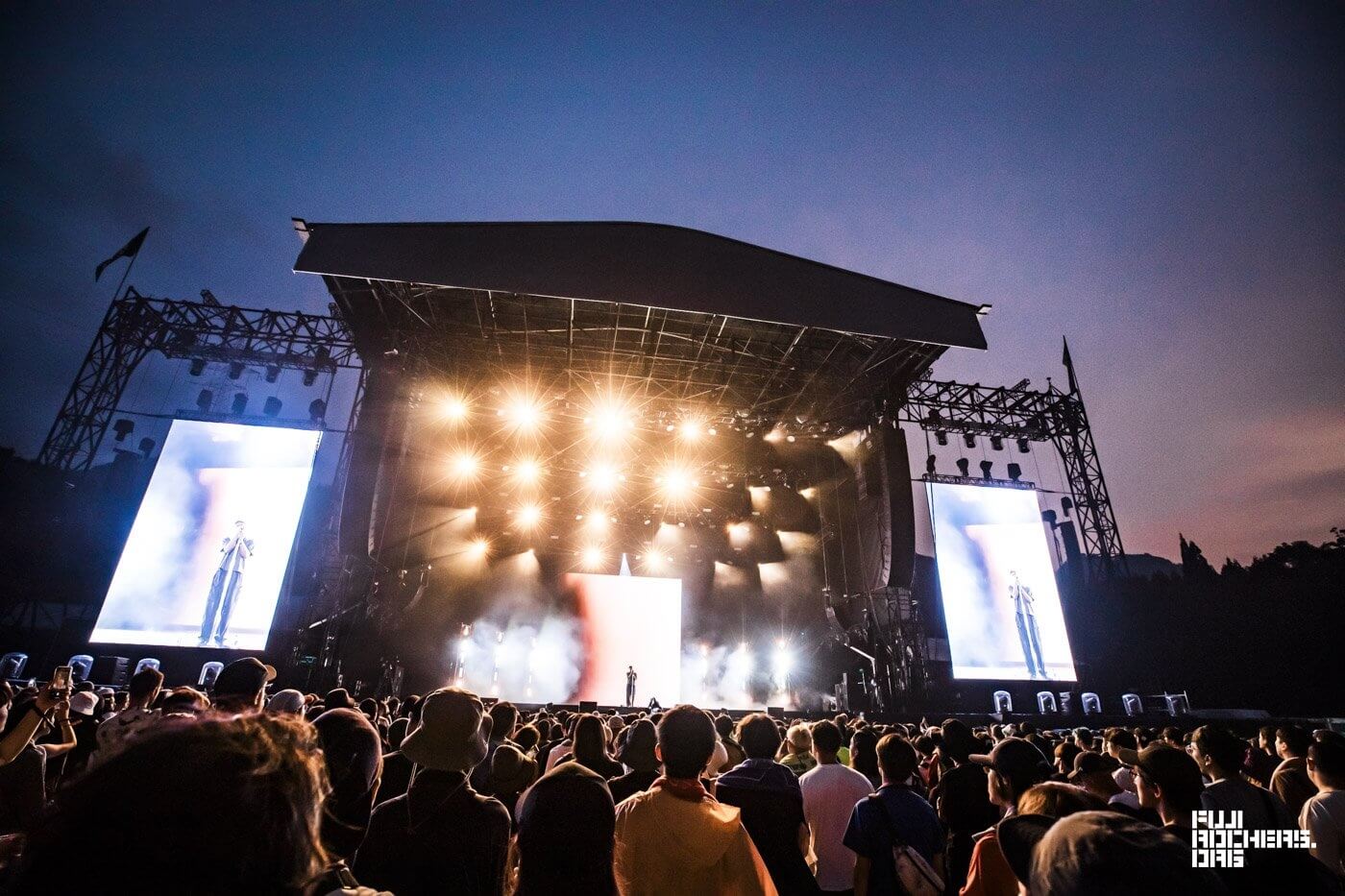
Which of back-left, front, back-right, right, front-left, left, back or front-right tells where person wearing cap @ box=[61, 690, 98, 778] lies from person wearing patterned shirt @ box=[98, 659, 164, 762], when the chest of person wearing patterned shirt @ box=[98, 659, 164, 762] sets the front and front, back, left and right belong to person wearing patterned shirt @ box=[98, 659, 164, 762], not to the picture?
front-left

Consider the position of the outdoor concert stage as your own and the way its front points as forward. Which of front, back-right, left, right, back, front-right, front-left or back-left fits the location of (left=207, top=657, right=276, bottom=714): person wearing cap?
front

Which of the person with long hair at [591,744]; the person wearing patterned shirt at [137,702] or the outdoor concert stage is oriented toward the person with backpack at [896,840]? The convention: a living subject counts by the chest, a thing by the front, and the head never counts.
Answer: the outdoor concert stage

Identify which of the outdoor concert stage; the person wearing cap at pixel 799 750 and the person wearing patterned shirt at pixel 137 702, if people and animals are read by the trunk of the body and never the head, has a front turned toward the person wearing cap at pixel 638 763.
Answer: the outdoor concert stage

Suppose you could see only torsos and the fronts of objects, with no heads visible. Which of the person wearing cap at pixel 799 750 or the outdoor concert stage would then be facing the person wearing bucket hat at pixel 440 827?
the outdoor concert stage

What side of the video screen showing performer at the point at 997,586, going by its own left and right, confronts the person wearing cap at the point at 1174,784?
front

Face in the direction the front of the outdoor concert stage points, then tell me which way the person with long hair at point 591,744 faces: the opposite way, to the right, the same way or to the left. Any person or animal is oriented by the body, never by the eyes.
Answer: the opposite way

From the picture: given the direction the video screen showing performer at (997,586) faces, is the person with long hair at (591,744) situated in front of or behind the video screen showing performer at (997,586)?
in front

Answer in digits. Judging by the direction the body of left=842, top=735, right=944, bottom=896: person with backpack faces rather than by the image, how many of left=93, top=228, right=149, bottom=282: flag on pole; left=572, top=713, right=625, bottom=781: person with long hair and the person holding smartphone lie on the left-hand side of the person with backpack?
3

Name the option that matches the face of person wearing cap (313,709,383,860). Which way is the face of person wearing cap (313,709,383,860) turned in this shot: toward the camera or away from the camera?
away from the camera

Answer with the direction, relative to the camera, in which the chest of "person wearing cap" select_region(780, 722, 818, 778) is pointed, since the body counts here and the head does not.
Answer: away from the camera

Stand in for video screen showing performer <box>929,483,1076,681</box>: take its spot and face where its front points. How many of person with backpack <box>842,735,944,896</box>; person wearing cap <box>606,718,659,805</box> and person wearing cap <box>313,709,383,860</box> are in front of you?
3

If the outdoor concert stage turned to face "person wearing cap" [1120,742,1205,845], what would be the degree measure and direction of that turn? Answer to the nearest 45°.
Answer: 0° — it already faces them

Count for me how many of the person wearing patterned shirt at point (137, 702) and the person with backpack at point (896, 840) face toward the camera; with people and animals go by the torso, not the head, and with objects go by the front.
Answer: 0

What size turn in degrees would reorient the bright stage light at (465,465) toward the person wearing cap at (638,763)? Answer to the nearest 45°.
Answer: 0° — it already faces them

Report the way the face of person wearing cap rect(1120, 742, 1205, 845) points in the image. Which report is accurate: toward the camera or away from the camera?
away from the camera

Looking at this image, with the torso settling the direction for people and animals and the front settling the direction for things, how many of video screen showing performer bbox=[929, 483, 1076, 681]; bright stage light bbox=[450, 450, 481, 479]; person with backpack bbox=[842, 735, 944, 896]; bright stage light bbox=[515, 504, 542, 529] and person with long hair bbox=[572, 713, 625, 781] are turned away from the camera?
2

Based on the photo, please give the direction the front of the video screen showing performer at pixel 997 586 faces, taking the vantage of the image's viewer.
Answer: facing the viewer

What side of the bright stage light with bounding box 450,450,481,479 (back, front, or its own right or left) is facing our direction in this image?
front

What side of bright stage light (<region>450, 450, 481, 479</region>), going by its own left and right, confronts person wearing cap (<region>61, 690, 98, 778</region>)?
front

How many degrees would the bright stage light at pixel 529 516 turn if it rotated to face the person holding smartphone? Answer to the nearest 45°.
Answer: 0° — it already faces them

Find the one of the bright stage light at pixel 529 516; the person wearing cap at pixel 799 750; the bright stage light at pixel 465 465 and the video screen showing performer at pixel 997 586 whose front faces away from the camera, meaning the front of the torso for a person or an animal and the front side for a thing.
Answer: the person wearing cap

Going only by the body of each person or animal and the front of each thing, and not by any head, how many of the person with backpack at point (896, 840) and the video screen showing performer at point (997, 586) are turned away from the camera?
1
